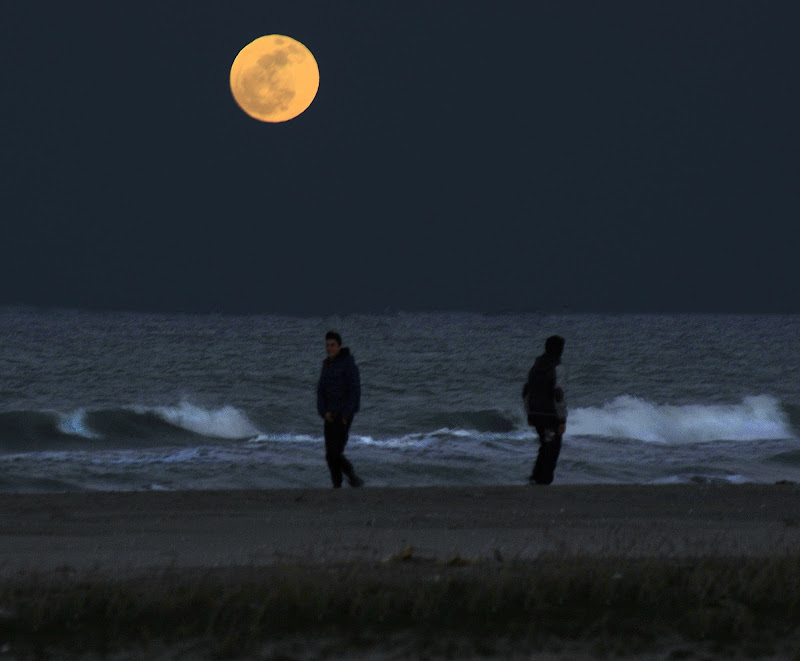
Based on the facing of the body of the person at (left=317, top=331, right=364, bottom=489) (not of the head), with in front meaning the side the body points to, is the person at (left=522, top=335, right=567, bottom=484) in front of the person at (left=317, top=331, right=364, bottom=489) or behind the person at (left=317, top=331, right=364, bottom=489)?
behind

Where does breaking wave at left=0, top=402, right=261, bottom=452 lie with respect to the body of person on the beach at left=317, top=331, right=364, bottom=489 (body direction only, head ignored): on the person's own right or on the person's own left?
on the person's own right

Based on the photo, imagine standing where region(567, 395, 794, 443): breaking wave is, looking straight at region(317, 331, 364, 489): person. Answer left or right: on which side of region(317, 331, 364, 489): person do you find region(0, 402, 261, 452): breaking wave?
right

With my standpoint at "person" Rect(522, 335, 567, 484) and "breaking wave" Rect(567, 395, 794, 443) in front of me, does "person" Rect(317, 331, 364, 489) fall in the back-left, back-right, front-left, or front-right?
back-left

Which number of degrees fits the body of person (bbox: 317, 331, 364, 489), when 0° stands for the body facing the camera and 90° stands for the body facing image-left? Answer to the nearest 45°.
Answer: approximately 45°

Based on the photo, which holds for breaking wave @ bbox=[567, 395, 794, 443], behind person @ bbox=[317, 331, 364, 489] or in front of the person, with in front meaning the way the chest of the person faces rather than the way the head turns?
behind
